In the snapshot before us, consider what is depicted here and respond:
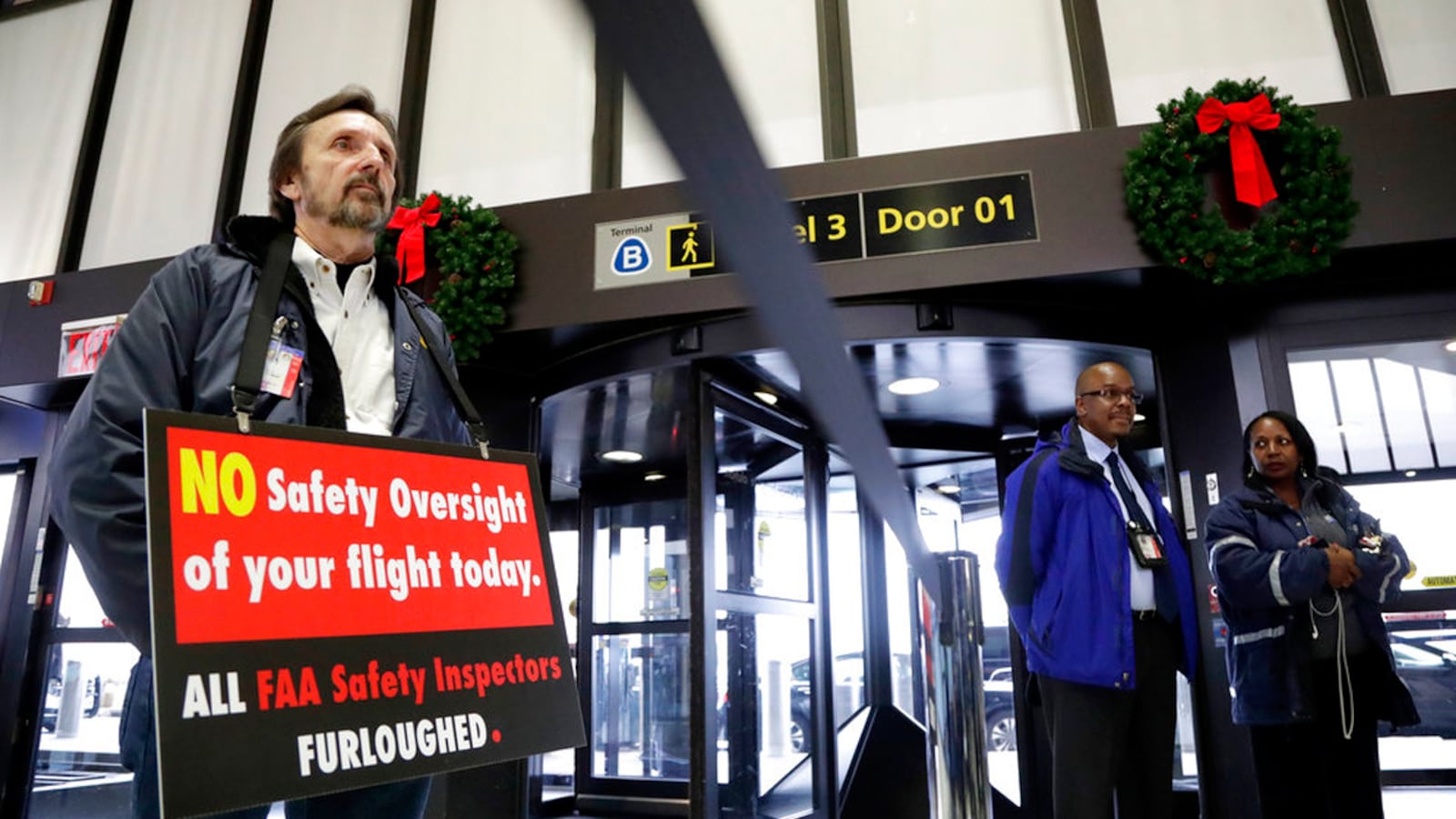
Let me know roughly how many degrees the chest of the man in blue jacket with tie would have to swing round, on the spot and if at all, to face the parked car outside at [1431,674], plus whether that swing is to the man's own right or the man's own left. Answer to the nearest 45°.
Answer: approximately 90° to the man's own left

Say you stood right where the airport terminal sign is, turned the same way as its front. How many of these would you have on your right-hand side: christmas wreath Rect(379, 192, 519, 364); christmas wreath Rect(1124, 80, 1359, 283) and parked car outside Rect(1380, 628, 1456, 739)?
1

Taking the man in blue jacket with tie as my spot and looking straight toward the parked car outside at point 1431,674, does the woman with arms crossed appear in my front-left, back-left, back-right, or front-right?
front-right

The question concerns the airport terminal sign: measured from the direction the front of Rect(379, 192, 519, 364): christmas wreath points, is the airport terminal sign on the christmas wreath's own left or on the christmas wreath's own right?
on the christmas wreath's own left

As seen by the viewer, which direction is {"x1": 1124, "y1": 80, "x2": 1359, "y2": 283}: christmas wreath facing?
toward the camera

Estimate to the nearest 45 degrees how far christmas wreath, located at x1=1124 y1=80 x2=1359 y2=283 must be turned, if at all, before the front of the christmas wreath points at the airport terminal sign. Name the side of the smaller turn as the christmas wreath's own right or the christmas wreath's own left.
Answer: approximately 90° to the christmas wreath's own right

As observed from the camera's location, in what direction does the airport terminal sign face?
facing the viewer

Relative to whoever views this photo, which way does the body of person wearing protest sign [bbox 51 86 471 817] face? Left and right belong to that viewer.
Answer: facing the viewer and to the right of the viewer

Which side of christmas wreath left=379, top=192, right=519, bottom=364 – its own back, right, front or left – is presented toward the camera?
front

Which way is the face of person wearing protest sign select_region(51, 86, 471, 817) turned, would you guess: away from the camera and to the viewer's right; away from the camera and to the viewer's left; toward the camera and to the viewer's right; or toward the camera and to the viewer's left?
toward the camera and to the viewer's right

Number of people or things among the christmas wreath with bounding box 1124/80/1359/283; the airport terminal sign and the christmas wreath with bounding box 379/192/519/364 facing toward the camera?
3

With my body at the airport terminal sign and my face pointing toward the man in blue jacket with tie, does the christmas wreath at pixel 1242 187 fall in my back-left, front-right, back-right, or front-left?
front-left

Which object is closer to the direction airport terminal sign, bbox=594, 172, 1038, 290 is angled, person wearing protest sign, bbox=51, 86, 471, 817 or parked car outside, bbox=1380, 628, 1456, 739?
the person wearing protest sign

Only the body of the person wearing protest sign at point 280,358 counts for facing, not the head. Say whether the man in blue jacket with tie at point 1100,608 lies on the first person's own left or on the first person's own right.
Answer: on the first person's own left
